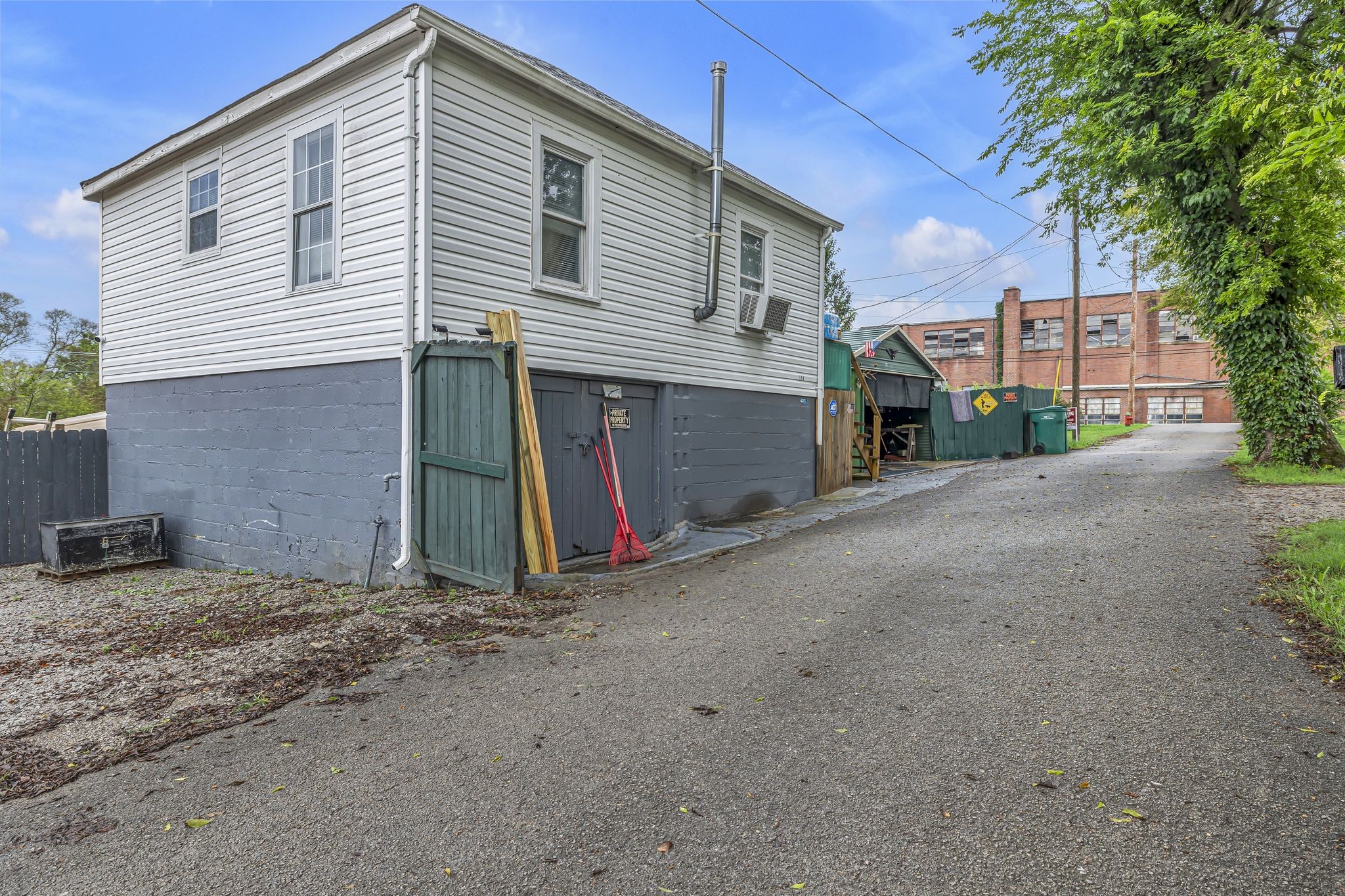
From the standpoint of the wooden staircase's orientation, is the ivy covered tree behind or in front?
in front

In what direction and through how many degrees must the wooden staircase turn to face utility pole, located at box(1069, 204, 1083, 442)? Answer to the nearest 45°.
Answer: approximately 90° to its left

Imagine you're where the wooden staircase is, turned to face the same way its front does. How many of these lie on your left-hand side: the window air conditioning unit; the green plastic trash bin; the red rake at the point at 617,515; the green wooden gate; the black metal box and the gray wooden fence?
1

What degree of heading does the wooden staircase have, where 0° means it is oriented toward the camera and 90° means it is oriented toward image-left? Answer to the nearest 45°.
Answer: approximately 315°

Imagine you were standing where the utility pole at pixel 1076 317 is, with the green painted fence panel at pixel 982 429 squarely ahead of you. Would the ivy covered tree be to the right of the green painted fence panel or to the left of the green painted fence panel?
left

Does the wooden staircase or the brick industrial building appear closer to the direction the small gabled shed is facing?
the wooden staircase

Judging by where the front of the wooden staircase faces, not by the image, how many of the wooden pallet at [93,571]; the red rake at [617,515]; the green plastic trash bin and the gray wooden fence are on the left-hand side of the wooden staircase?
1

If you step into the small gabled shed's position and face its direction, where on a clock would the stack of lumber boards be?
The stack of lumber boards is roughly at 2 o'clock from the small gabled shed.

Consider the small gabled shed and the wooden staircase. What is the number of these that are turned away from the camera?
0

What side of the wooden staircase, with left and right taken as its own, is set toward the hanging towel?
left

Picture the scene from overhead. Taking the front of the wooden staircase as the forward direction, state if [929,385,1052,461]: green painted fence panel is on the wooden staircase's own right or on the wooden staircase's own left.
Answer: on the wooden staircase's own left

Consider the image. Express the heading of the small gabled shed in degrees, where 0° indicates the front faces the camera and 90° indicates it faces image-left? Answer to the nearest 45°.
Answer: approximately 315°

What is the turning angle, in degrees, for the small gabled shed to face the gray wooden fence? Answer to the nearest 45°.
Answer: approximately 90° to its right

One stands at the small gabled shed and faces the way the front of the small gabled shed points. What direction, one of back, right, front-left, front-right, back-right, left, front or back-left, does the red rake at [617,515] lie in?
front-right

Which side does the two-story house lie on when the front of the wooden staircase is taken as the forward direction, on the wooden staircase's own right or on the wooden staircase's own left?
on the wooden staircase's own right

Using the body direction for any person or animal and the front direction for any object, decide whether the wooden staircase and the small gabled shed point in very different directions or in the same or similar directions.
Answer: same or similar directions

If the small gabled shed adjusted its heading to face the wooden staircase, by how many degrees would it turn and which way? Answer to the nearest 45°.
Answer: approximately 45° to its right
